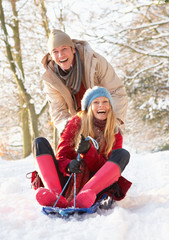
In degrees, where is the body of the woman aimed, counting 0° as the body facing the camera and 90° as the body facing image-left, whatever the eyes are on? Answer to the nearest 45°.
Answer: approximately 0°

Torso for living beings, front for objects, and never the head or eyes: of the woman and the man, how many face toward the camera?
2

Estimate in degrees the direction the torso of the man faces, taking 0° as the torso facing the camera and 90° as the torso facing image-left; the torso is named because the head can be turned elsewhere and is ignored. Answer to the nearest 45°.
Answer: approximately 0°

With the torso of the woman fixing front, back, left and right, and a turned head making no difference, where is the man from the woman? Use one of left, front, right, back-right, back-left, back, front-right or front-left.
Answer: back
